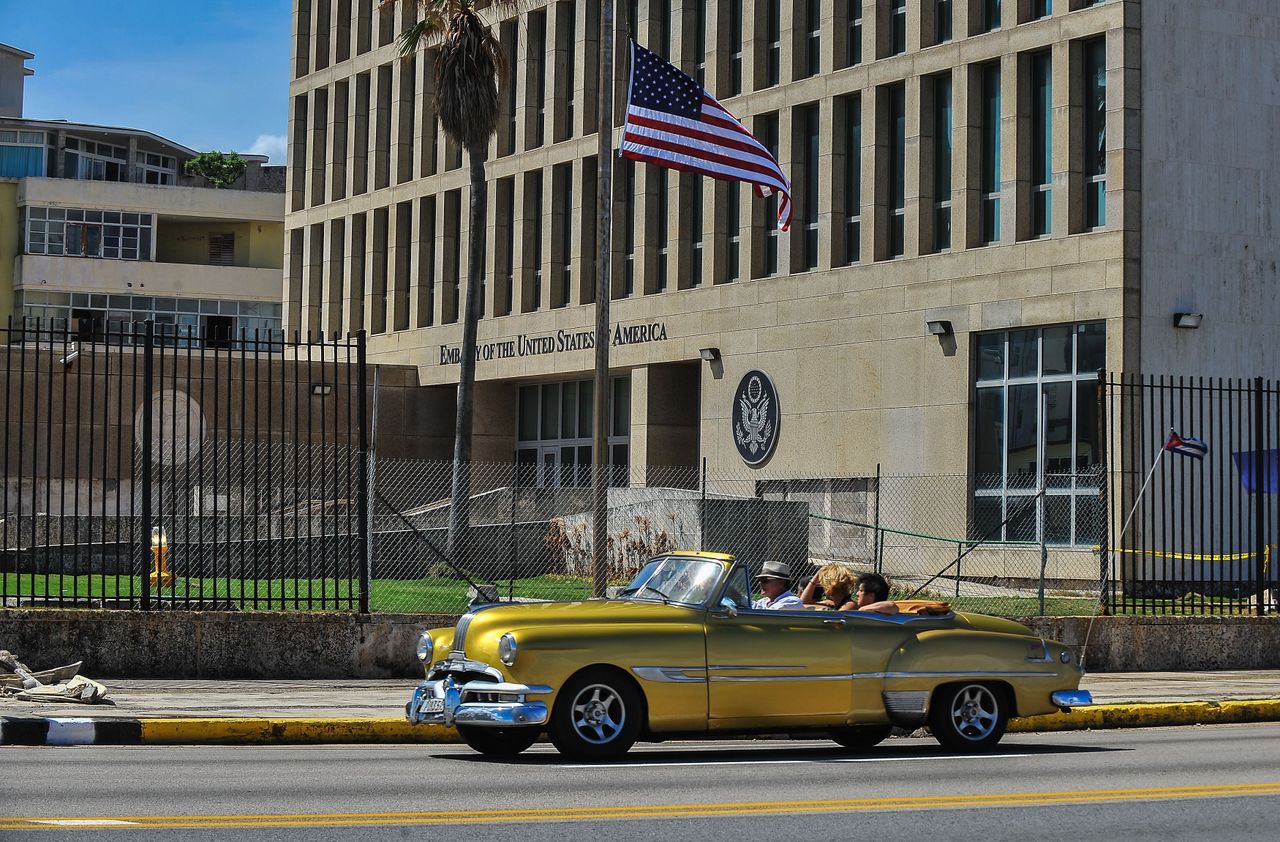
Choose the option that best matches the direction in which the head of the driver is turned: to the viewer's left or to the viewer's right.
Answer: to the viewer's left

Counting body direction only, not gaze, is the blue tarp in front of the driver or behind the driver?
behind

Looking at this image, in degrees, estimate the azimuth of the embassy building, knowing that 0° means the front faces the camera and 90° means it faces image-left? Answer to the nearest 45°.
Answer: approximately 45°

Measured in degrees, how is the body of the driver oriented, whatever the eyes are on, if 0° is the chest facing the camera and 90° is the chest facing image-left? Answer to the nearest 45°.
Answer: approximately 45°

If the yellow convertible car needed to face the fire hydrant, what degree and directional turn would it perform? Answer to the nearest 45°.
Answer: approximately 90° to its right

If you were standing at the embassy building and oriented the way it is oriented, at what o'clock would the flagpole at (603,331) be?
The flagpole is roughly at 11 o'clock from the embassy building.

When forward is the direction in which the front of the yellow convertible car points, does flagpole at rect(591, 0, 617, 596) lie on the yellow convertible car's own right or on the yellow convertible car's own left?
on the yellow convertible car's own right

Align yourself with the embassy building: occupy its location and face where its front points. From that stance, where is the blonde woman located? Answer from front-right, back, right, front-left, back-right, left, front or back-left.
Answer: front-left

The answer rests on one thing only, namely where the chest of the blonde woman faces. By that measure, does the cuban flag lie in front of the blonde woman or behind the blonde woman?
behind
